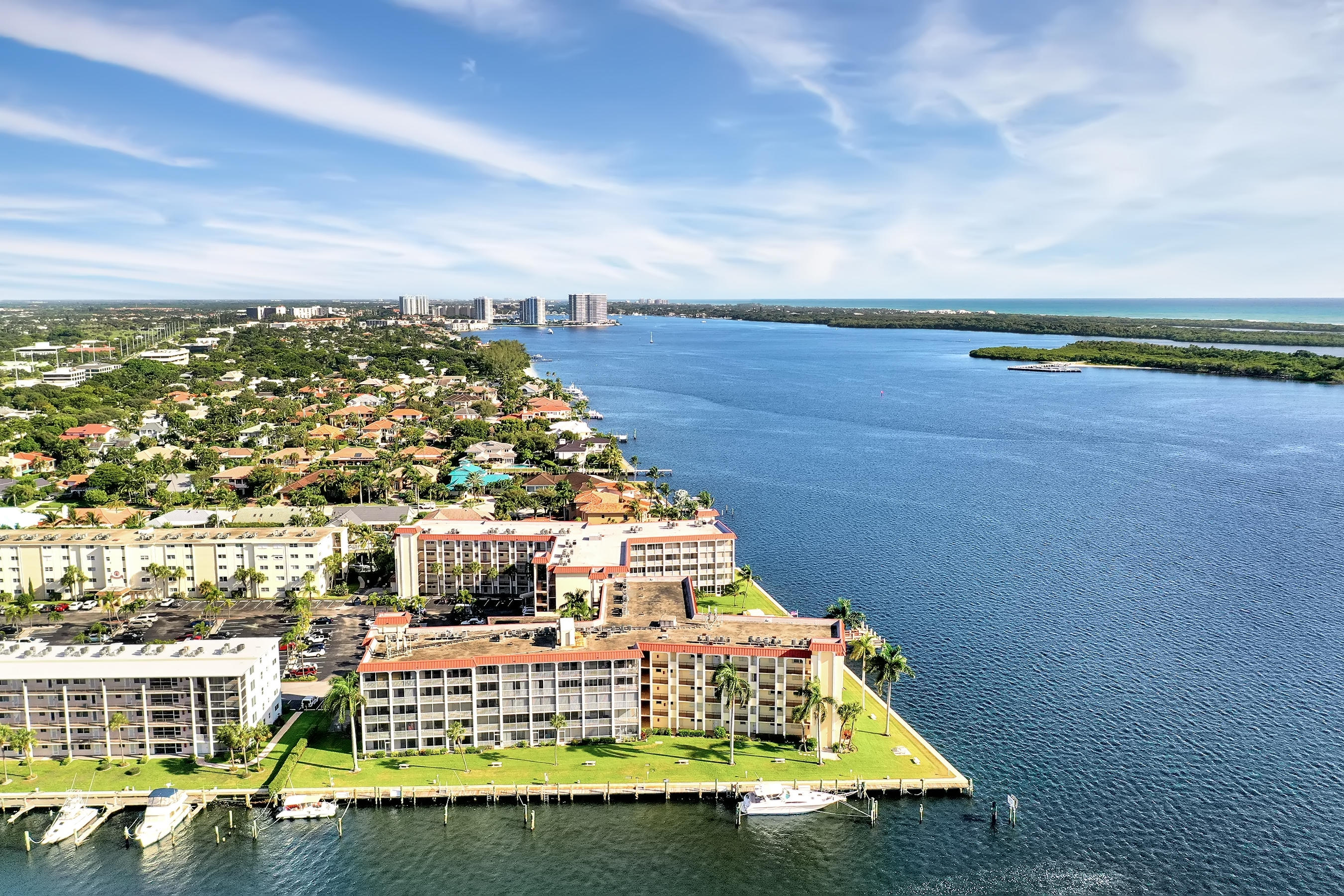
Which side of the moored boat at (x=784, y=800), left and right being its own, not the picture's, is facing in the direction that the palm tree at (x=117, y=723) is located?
back

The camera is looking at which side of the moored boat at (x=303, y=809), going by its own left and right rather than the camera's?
right

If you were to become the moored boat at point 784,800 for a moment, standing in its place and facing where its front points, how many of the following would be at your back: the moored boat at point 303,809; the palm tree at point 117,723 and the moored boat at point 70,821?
3

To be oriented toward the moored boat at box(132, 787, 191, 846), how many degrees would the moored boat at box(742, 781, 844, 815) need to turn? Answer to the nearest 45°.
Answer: approximately 180°

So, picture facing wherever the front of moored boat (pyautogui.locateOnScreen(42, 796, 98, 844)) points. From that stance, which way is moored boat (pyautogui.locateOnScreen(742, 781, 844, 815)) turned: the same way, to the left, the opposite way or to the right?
to the left

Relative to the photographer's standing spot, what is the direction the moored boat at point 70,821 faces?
facing the viewer and to the left of the viewer

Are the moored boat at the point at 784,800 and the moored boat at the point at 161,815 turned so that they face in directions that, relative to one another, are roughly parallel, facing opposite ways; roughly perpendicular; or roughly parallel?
roughly perpendicular

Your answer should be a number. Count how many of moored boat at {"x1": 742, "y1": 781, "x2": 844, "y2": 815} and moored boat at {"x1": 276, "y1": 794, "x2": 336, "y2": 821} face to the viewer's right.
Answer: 2

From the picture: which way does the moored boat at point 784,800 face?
to the viewer's right

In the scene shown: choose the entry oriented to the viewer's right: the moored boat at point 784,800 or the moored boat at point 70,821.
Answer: the moored boat at point 784,800

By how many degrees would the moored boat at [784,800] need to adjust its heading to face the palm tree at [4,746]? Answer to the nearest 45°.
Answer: approximately 180°

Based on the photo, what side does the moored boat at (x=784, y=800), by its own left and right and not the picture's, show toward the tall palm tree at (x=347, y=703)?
back

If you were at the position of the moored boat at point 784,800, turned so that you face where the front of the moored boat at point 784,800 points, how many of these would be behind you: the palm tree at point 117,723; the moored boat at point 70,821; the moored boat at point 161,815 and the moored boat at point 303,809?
4
